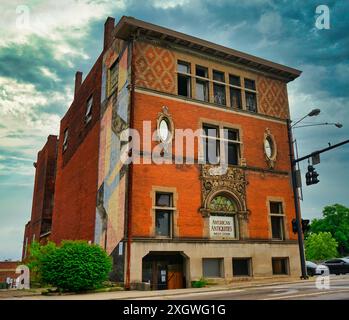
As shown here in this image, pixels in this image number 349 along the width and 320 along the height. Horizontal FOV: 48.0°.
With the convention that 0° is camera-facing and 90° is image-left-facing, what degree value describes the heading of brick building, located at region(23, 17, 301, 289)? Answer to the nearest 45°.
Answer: approximately 315°

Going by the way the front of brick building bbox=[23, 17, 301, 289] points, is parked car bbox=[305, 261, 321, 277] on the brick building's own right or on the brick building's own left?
on the brick building's own left

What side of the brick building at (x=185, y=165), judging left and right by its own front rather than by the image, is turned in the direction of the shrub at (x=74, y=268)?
right

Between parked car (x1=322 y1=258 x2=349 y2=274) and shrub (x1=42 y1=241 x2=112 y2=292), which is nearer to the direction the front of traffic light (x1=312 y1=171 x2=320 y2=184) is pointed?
the parked car

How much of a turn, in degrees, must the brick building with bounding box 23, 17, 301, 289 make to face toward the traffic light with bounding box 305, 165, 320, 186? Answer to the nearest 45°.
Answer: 0° — it already faces it

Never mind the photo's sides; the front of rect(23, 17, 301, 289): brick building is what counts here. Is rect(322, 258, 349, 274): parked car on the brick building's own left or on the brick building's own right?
on the brick building's own left

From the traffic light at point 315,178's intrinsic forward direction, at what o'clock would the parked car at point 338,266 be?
The parked car is roughly at 9 o'clock from the traffic light.

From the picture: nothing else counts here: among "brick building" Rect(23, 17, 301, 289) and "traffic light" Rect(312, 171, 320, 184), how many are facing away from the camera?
0
